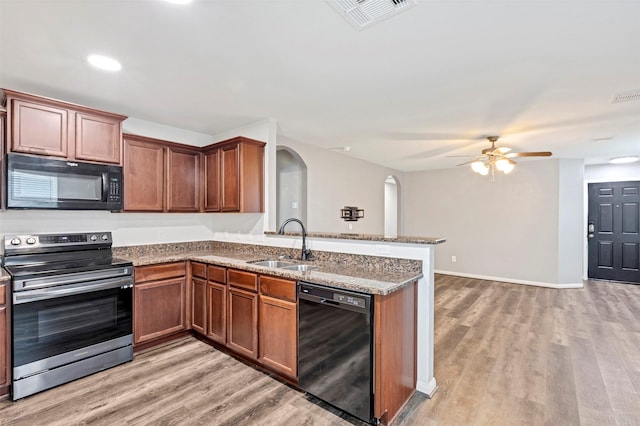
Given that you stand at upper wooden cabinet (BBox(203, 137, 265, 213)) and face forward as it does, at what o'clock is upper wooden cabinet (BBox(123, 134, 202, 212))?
upper wooden cabinet (BBox(123, 134, 202, 212)) is roughly at 2 o'clock from upper wooden cabinet (BBox(203, 137, 265, 213)).

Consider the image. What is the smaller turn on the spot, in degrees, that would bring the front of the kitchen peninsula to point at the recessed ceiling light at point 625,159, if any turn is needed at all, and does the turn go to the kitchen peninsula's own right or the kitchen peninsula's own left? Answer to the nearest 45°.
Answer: approximately 135° to the kitchen peninsula's own left

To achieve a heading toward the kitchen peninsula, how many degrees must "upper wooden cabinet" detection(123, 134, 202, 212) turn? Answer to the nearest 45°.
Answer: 0° — it already faces it

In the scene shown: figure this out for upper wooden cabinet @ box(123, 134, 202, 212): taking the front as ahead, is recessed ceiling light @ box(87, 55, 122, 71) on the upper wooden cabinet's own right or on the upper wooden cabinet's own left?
on the upper wooden cabinet's own right

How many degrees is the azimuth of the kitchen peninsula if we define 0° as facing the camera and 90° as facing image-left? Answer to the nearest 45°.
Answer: approximately 45°

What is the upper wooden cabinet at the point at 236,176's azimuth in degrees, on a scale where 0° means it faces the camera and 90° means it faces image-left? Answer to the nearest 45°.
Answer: approximately 45°
